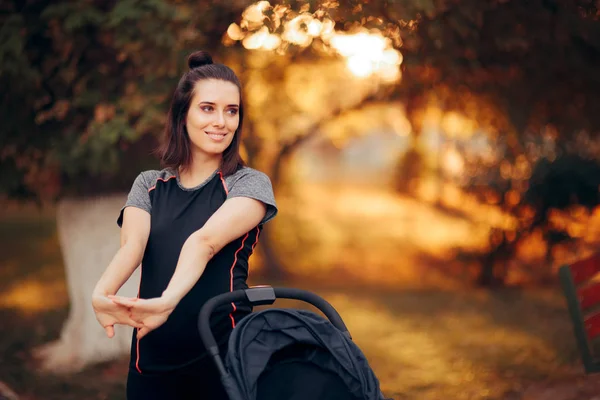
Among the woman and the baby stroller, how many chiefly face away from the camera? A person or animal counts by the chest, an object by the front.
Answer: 0

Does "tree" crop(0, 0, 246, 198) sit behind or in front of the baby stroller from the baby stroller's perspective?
behind

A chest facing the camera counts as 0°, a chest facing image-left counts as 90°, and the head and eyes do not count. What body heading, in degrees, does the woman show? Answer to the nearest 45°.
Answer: approximately 45°

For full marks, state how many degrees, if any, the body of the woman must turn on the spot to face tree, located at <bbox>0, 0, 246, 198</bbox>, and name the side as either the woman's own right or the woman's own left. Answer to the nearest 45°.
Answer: approximately 135° to the woman's own right

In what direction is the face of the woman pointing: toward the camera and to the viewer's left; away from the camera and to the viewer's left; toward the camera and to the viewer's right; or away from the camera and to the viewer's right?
toward the camera and to the viewer's right

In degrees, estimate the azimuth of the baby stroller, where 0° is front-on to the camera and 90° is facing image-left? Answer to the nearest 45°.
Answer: approximately 315°
